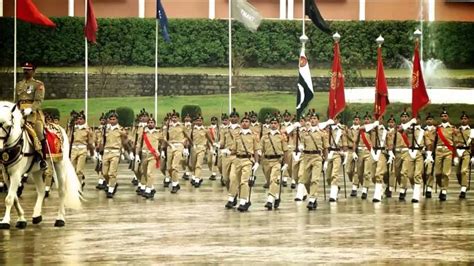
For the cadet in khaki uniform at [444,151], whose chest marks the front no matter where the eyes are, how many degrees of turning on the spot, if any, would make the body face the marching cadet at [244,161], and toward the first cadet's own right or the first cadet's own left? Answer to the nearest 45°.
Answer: approximately 45° to the first cadet's own right

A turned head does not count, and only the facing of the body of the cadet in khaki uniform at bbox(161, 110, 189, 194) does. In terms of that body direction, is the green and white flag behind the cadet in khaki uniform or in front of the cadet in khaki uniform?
behind

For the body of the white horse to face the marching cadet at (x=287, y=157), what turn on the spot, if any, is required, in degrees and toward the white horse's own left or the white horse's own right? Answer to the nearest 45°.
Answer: approximately 180°

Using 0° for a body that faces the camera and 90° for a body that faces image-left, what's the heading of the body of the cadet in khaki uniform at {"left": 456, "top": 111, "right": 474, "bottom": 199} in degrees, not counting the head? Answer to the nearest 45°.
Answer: approximately 0°

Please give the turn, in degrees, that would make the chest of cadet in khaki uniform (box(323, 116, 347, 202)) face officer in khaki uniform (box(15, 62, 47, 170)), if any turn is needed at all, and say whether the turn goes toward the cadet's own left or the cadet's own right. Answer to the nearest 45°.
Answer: approximately 45° to the cadet's own right
